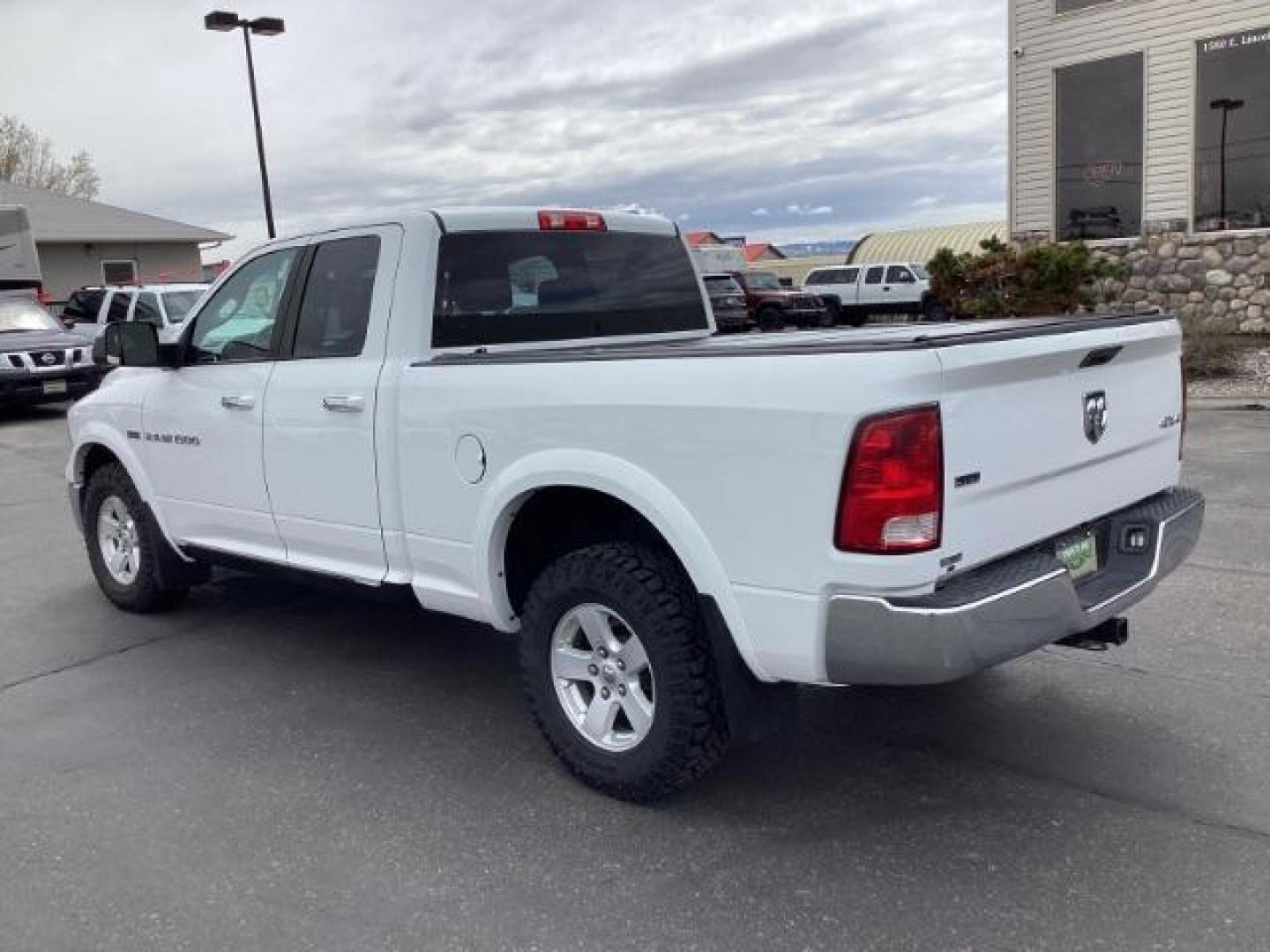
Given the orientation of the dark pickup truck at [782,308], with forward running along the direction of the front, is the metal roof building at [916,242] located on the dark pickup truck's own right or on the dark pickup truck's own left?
on the dark pickup truck's own left

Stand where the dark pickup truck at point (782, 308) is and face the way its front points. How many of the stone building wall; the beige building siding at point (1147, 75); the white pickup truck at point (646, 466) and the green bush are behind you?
0

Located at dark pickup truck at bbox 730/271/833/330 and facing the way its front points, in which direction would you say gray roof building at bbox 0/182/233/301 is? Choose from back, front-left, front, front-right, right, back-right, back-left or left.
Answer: back-right

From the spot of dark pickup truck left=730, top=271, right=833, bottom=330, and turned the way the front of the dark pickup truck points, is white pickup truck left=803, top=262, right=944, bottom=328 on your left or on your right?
on your left

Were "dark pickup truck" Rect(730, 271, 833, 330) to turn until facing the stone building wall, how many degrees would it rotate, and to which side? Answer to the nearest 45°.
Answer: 0° — it already faces it

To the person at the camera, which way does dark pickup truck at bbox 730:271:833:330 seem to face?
facing the viewer and to the right of the viewer

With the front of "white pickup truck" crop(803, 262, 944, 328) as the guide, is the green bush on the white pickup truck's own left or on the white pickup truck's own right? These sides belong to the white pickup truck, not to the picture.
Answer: on the white pickup truck's own right

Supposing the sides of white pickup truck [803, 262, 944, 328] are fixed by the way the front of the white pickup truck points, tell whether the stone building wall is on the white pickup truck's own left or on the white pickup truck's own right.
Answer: on the white pickup truck's own right

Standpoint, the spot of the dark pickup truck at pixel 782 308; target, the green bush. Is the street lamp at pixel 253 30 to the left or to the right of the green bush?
right

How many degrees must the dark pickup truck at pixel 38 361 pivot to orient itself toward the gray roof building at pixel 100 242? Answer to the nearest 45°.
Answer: approximately 135° to its left

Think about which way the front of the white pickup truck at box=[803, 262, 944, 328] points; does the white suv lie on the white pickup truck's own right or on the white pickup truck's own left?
on the white pickup truck's own right

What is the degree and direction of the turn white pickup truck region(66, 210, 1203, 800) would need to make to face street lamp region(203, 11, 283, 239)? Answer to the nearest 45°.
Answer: approximately 45° to its right

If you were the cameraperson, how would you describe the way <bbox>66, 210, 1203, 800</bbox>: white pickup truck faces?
facing away from the viewer and to the left of the viewer

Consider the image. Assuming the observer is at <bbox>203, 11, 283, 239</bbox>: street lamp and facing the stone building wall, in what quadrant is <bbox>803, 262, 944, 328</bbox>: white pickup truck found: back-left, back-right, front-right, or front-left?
front-left

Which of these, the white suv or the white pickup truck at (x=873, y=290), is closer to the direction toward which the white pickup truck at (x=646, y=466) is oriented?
the white suv
